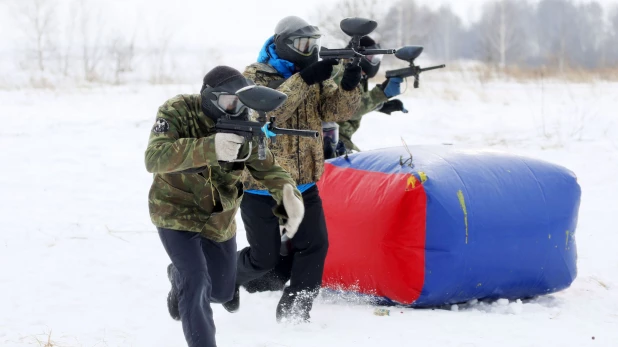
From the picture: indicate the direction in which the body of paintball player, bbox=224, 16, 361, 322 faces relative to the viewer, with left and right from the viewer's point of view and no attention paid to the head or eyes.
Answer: facing the viewer and to the right of the viewer

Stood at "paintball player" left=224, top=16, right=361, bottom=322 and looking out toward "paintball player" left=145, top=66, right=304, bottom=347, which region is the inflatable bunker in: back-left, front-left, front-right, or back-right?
back-left

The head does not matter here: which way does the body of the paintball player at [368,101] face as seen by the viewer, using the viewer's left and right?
facing to the right of the viewer

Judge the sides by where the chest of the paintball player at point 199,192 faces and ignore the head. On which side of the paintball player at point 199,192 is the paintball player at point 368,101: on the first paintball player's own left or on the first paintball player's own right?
on the first paintball player's own left

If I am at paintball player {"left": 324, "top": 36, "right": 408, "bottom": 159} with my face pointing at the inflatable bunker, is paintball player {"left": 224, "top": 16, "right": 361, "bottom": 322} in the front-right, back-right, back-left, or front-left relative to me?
front-right

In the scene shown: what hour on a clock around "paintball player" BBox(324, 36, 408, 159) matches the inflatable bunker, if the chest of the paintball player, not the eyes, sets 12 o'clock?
The inflatable bunker is roughly at 2 o'clock from the paintball player.

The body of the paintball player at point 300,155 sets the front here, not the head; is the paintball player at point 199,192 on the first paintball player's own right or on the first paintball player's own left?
on the first paintball player's own right

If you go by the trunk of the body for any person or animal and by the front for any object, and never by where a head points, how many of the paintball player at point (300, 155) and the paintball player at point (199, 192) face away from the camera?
0

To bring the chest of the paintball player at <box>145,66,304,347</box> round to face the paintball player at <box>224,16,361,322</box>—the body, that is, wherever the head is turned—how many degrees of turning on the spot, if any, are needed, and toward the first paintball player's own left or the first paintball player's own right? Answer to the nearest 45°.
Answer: approximately 90° to the first paintball player's own left
